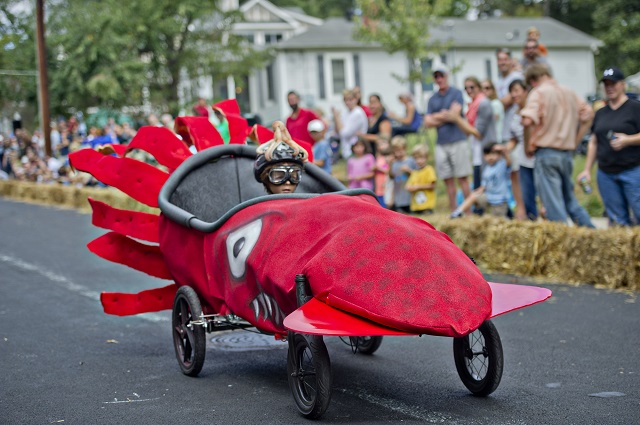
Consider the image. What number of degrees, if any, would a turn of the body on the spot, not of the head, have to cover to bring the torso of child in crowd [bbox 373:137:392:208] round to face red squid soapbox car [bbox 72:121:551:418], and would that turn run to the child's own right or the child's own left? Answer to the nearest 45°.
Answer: approximately 45° to the child's own left

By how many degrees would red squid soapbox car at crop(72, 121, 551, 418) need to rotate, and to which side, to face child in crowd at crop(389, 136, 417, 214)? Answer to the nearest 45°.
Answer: approximately 135° to its left

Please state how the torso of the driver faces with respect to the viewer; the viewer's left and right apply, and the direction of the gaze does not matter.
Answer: facing the viewer and to the right of the viewer

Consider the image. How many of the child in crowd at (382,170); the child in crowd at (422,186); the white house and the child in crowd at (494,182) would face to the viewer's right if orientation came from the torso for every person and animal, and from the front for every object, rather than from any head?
0

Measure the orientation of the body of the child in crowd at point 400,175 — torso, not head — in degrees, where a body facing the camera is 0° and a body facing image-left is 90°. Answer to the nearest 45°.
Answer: approximately 45°

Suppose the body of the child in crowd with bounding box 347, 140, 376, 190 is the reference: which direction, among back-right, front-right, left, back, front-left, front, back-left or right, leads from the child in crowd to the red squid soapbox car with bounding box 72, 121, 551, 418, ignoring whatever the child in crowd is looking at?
front-left

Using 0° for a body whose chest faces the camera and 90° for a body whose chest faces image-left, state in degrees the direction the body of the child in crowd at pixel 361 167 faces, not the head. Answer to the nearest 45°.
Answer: approximately 45°

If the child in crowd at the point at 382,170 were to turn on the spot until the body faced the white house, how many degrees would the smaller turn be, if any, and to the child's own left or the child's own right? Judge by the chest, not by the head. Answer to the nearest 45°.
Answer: approximately 135° to the child's own right

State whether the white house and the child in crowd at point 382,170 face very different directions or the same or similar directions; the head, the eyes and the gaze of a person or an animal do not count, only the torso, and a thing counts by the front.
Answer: same or similar directions

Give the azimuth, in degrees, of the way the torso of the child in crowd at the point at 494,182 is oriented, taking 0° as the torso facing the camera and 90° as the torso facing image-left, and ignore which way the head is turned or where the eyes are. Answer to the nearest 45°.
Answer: approximately 45°

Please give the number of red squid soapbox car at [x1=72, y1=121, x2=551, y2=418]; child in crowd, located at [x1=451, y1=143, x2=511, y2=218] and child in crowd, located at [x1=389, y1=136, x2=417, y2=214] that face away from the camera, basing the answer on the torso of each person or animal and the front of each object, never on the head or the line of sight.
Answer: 0

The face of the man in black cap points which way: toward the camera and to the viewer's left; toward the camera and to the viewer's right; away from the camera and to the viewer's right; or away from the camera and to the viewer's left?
toward the camera and to the viewer's left

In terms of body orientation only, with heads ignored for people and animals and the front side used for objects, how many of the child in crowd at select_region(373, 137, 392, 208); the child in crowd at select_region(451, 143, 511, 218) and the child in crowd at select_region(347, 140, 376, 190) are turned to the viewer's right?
0
